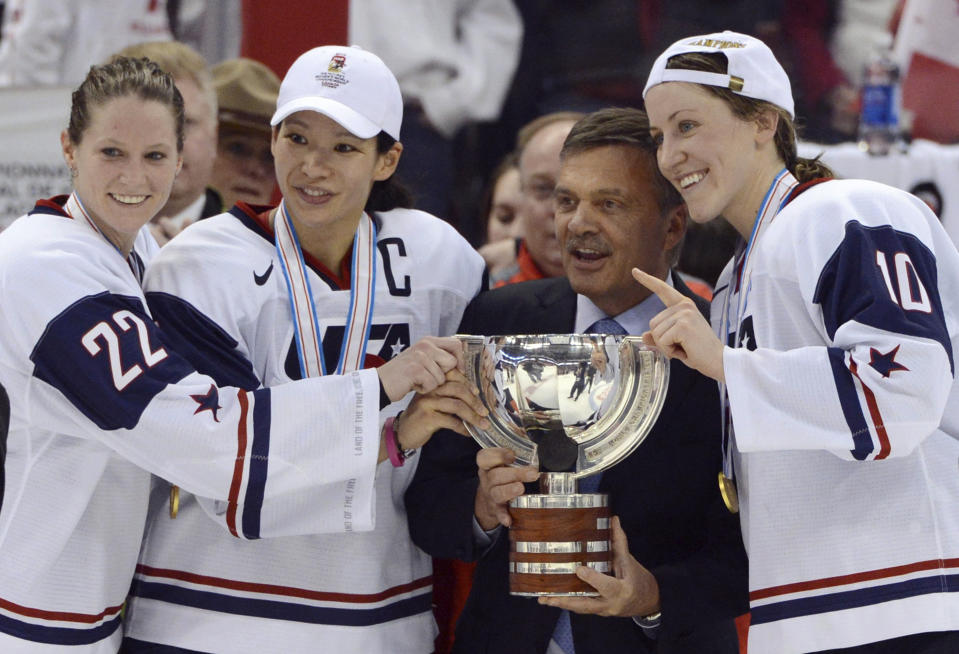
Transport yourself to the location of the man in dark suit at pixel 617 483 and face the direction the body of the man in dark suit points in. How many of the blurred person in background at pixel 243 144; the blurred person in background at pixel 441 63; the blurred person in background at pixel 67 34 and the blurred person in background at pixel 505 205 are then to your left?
0

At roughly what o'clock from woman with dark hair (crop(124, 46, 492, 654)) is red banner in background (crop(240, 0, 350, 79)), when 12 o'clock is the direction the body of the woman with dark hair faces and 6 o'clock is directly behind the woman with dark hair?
The red banner in background is roughly at 6 o'clock from the woman with dark hair.

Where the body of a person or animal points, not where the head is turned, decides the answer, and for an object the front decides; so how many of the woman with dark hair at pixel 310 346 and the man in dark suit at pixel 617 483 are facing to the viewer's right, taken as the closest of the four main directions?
0

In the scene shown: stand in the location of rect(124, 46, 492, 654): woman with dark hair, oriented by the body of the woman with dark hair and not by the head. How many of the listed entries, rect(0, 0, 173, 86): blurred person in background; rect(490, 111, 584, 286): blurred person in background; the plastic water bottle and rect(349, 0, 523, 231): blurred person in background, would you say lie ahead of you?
0

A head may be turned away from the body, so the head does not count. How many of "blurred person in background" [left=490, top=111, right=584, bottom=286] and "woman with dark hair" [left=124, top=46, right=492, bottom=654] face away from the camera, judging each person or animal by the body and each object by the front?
0

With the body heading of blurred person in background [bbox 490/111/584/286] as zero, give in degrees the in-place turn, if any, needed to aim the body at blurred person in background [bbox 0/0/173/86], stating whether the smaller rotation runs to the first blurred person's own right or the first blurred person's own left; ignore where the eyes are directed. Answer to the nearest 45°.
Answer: approximately 90° to the first blurred person's own right

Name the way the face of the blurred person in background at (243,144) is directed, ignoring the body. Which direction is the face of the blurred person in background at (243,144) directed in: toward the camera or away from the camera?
toward the camera

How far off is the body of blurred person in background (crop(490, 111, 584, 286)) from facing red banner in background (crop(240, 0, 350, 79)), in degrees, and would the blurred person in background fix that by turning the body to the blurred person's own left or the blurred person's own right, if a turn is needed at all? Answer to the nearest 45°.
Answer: approximately 90° to the blurred person's own right

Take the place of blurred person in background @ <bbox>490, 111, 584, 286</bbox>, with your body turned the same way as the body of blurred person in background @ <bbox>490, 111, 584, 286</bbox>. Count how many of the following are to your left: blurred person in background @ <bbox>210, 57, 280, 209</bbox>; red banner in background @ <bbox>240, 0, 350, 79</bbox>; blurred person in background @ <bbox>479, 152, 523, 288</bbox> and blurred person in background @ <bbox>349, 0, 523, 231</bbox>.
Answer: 0

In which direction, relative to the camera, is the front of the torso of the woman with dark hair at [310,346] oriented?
toward the camera

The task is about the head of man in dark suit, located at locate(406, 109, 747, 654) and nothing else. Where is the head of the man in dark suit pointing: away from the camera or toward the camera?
toward the camera

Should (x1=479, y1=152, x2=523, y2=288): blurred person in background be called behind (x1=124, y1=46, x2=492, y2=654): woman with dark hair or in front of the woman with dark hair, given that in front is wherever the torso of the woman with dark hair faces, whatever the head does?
behind

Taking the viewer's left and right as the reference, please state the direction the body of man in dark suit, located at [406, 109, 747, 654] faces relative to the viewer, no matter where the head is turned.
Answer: facing the viewer and to the left of the viewer

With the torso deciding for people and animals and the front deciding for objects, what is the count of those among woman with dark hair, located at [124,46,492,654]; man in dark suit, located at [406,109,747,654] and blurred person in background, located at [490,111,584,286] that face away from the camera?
0

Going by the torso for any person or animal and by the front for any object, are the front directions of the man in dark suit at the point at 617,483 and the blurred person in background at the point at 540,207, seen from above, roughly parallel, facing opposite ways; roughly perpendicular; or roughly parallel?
roughly parallel
